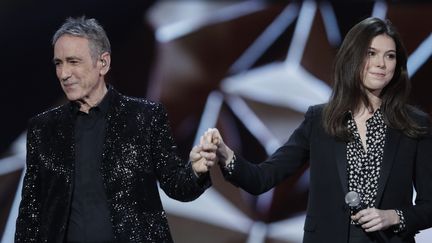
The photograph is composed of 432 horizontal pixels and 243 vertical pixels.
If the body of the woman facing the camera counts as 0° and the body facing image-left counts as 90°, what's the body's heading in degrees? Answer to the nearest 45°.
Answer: approximately 0°

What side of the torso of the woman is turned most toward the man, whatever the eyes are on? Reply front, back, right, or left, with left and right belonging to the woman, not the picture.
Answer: right
